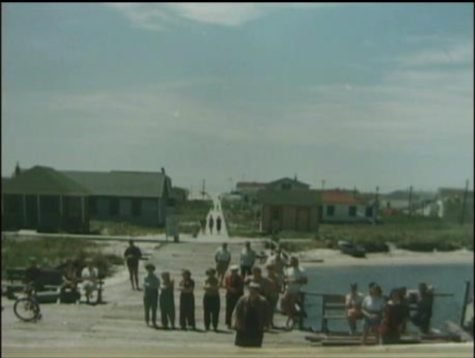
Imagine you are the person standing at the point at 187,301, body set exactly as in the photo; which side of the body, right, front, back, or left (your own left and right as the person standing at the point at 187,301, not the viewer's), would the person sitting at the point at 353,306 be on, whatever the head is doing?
left

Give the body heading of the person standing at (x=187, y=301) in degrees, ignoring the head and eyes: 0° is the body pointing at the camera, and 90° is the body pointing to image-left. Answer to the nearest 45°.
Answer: approximately 0°

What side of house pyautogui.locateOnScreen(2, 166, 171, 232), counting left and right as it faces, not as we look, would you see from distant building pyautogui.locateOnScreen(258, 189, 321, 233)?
left

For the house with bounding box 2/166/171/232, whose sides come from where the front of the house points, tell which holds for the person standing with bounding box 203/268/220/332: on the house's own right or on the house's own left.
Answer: on the house's own left

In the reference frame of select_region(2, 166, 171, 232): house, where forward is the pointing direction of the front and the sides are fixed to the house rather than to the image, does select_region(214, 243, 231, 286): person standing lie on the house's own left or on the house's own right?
on the house's own left
